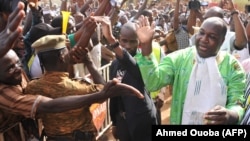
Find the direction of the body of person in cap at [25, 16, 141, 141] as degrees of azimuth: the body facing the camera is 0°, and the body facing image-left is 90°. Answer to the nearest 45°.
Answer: approximately 225°
